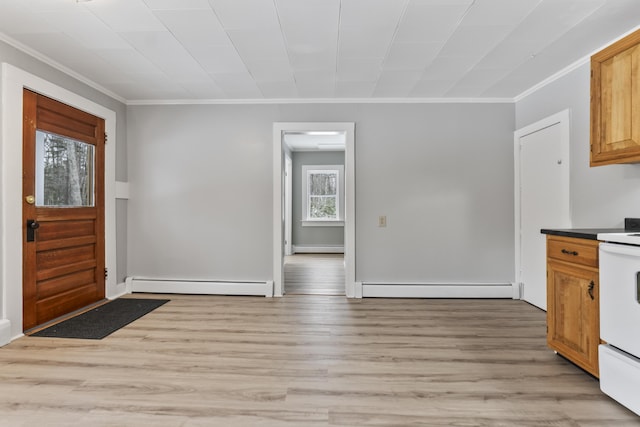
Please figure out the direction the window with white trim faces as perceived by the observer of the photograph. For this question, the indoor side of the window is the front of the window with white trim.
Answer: facing the viewer

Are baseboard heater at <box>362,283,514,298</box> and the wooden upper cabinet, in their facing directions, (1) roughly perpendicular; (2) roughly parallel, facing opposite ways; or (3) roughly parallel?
roughly perpendicular

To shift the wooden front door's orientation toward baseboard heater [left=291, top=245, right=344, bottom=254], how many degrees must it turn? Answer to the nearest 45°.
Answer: approximately 90° to its left

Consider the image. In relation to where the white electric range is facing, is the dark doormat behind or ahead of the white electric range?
ahead

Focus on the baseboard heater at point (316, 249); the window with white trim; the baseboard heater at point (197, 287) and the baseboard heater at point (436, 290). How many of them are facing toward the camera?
4

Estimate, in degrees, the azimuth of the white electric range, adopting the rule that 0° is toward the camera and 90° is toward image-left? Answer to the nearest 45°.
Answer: approximately 45°

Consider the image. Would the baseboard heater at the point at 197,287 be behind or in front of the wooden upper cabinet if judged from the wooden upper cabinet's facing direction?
in front

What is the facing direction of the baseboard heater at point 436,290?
toward the camera

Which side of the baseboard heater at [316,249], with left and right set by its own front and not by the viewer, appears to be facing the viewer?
front

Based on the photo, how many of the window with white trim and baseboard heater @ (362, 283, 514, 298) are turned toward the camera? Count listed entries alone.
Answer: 2

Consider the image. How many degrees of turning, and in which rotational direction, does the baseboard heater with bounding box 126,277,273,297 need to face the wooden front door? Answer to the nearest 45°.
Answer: approximately 45° to its right

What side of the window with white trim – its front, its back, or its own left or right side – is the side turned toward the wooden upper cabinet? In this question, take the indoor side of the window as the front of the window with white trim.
front

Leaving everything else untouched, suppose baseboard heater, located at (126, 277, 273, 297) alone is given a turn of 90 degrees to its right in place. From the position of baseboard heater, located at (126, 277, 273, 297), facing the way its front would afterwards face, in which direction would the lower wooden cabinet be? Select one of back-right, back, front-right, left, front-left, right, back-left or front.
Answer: back-left

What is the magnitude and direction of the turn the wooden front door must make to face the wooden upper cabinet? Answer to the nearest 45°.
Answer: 0° — it already faces it
